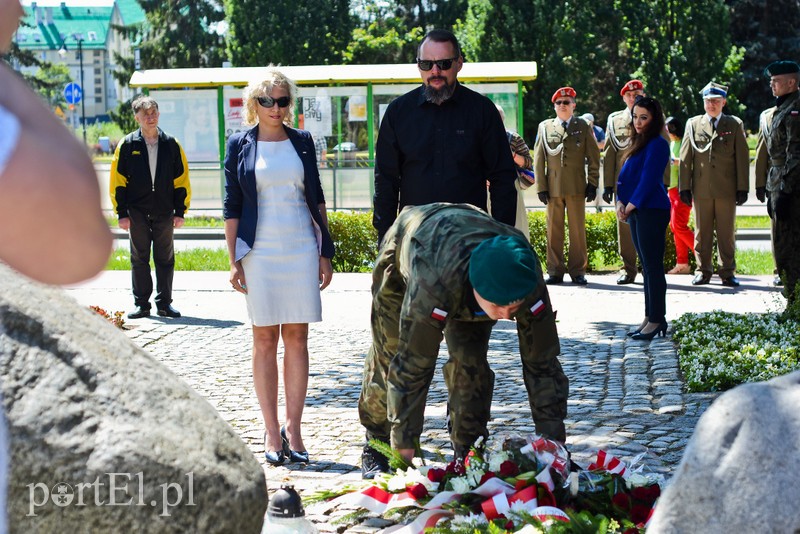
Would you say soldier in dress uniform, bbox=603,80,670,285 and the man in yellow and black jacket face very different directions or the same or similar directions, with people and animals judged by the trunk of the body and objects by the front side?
same or similar directions

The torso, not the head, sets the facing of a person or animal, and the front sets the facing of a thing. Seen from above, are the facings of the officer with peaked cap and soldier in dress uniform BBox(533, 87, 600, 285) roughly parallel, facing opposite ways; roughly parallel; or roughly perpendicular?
roughly parallel

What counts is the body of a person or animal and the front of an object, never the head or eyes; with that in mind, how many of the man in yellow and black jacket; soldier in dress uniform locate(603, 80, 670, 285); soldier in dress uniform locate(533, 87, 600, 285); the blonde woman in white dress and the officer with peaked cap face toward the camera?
5

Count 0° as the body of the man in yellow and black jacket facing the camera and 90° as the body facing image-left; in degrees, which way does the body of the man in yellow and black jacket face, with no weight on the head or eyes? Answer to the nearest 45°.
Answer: approximately 0°

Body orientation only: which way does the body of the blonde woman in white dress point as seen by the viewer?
toward the camera

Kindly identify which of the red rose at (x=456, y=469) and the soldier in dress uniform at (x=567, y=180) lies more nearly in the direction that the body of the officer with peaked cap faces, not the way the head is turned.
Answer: the red rose

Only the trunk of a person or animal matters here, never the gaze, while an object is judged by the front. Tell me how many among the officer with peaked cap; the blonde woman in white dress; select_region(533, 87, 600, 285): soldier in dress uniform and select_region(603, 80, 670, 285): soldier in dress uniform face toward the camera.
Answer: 4

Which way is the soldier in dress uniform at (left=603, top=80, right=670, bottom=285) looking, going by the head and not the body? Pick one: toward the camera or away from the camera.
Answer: toward the camera

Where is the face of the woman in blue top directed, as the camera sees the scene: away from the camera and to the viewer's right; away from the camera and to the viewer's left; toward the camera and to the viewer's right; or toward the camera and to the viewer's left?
toward the camera and to the viewer's left

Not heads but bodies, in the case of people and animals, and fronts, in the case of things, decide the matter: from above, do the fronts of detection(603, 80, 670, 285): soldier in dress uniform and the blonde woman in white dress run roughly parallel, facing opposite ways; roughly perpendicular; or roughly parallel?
roughly parallel

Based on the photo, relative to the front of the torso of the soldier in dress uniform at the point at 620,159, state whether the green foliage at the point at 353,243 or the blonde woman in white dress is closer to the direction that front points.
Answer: the blonde woman in white dress

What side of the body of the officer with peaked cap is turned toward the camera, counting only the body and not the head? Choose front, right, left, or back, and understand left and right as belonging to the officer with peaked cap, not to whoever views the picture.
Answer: front

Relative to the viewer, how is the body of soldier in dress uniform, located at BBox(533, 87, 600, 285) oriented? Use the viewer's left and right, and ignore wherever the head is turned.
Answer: facing the viewer

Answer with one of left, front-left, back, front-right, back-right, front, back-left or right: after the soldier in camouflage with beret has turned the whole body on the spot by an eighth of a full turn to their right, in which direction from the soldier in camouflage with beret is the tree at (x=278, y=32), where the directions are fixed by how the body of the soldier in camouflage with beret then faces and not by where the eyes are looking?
back

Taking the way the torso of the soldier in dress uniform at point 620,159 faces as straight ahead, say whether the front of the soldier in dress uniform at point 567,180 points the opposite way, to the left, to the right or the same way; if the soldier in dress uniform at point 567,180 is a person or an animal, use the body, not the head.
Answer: the same way

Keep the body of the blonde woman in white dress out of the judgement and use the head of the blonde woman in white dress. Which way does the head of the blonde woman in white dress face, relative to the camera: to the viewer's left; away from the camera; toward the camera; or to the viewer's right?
toward the camera

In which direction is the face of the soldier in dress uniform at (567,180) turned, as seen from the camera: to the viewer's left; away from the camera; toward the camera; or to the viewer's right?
toward the camera

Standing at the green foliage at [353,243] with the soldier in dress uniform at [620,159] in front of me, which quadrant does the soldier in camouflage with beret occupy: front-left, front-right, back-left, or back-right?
front-right

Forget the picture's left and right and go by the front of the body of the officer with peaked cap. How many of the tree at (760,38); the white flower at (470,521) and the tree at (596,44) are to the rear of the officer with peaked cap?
2
